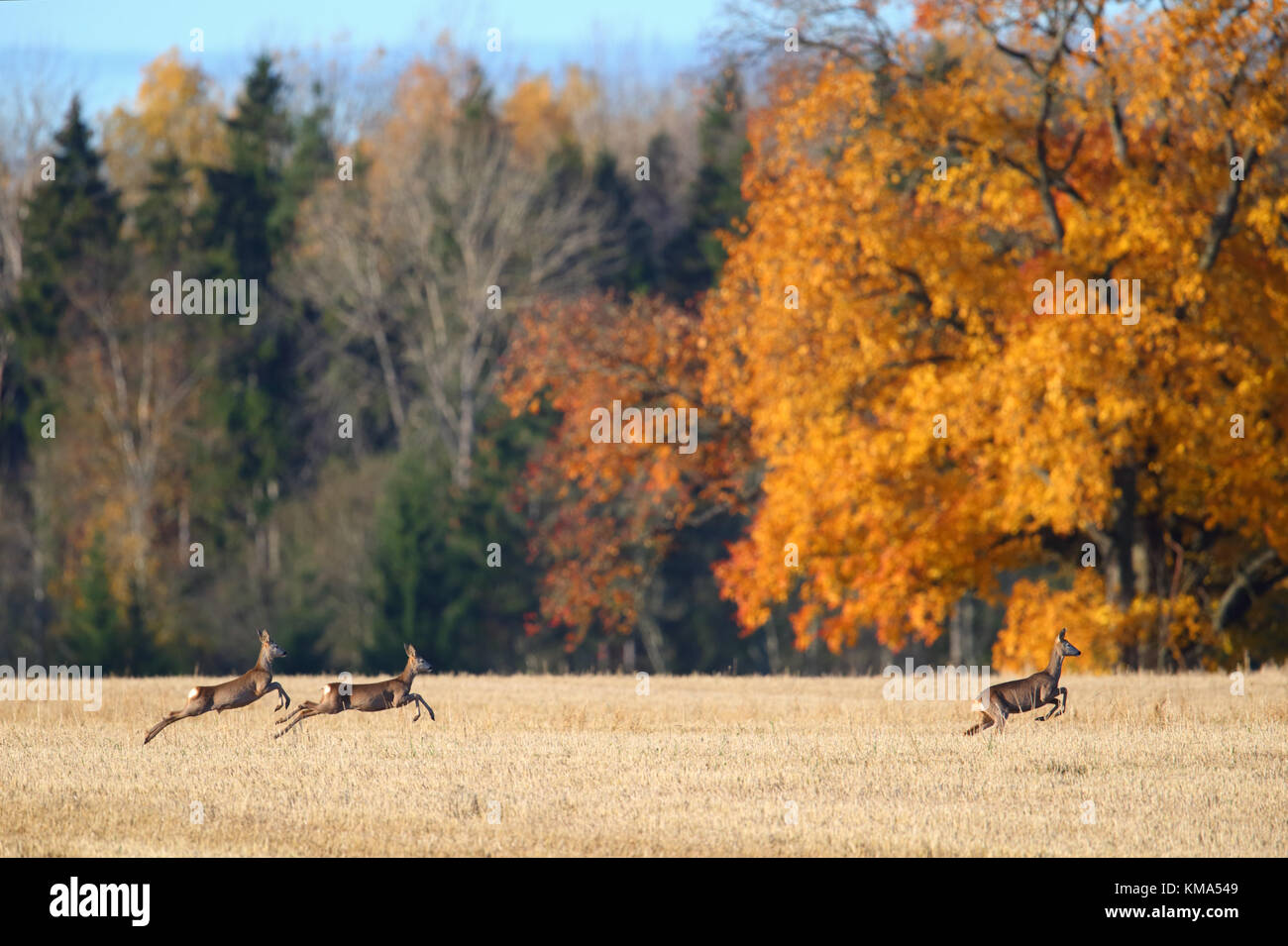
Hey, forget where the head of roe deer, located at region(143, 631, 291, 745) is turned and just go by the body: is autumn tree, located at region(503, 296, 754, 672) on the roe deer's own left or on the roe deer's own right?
on the roe deer's own left

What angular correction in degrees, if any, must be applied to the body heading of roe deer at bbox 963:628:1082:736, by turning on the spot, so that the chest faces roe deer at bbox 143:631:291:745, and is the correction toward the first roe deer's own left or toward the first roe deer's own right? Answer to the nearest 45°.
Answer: approximately 135° to the first roe deer's own right

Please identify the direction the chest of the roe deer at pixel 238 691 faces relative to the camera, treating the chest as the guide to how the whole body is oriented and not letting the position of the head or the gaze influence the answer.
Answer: to the viewer's right

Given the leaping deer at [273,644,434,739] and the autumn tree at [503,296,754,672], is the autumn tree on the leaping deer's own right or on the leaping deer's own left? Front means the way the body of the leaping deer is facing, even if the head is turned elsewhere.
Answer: on the leaping deer's own left

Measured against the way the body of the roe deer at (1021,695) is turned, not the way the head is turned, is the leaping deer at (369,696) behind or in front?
behind

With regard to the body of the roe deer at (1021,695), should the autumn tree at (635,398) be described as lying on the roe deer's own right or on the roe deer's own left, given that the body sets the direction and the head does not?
on the roe deer's own left

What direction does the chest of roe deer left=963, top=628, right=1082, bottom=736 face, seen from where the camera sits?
to the viewer's right

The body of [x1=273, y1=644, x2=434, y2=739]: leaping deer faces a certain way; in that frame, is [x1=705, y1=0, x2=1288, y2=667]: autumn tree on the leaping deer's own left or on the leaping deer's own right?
on the leaping deer's own left

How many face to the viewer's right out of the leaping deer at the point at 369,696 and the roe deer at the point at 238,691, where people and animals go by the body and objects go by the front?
2

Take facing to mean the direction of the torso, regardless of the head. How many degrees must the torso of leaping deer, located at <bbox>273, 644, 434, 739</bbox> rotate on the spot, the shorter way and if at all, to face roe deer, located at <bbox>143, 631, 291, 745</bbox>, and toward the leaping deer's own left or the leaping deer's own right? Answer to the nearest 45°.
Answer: approximately 135° to the leaping deer's own right

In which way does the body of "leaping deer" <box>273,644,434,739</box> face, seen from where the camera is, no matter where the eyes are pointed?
to the viewer's right

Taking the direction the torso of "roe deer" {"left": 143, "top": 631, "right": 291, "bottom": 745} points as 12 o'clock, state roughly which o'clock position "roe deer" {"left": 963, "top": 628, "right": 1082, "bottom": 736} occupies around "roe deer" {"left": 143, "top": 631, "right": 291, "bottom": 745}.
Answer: "roe deer" {"left": 963, "top": 628, "right": 1082, "bottom": 736} is roughly at 12 o'clock from "roe deer" {"left": 143, "top": 631, "right": 291, "bottom": 745}.
